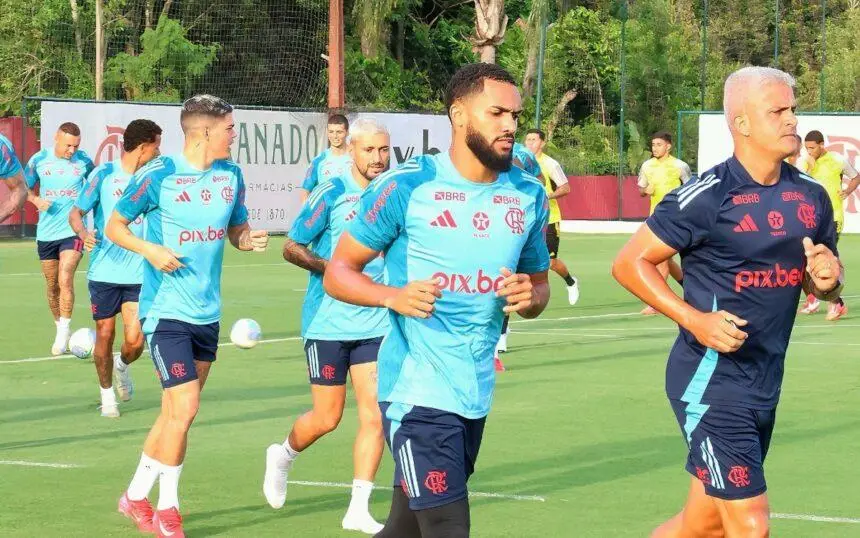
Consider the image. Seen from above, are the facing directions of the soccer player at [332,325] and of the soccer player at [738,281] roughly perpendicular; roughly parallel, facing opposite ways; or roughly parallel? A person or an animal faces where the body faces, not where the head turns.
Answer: roughly parallel

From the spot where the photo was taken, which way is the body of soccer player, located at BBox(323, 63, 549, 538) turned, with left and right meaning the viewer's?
facing the viewer and to the right of the viewer

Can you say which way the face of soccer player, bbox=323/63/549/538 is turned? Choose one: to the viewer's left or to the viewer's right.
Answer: to the viewer's right

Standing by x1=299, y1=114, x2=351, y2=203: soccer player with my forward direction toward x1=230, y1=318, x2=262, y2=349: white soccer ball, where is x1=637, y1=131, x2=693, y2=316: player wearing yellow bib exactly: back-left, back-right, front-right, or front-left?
back-left

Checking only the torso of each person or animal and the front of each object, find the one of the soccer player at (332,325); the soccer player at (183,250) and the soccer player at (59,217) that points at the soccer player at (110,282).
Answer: the soccer player at (59,217)

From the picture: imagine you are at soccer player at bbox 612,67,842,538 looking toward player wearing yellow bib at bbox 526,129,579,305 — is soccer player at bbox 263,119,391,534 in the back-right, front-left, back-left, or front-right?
front-left

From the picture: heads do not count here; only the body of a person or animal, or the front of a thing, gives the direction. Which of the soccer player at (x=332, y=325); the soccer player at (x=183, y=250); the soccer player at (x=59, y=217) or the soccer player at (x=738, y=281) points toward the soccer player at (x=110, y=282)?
the soccer player at (x=59, y=217)

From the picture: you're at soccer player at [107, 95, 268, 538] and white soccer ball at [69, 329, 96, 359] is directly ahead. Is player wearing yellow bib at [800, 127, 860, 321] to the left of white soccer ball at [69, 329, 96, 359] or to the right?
right

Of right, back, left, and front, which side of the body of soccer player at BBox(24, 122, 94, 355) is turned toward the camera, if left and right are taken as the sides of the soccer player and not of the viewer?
front

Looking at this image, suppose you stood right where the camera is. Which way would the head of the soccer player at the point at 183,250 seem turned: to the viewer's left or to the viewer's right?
to the viewer's right

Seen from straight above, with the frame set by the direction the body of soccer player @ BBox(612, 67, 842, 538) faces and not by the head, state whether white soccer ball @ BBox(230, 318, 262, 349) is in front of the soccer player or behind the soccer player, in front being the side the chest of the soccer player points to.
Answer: behind

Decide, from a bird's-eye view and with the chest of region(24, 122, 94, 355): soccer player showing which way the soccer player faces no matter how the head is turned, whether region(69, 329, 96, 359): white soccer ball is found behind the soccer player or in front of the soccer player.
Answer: in front

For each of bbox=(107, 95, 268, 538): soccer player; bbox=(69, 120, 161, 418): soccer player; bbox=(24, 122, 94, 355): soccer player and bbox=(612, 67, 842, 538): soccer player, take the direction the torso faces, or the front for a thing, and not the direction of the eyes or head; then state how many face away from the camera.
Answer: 0

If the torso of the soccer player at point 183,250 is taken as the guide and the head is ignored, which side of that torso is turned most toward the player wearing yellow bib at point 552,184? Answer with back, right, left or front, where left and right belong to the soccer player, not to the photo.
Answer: left

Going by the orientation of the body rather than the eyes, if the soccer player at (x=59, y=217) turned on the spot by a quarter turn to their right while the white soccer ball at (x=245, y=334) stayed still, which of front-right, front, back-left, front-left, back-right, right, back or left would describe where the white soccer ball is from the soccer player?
back
